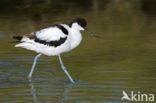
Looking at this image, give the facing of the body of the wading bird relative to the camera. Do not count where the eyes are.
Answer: to the viewer's right
